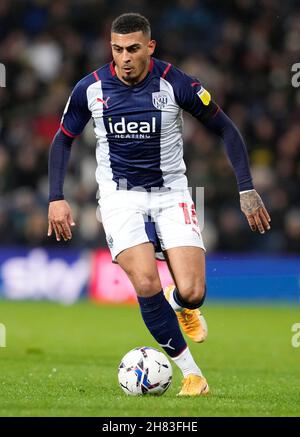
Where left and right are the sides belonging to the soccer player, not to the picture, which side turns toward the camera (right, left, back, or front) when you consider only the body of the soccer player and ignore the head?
front
